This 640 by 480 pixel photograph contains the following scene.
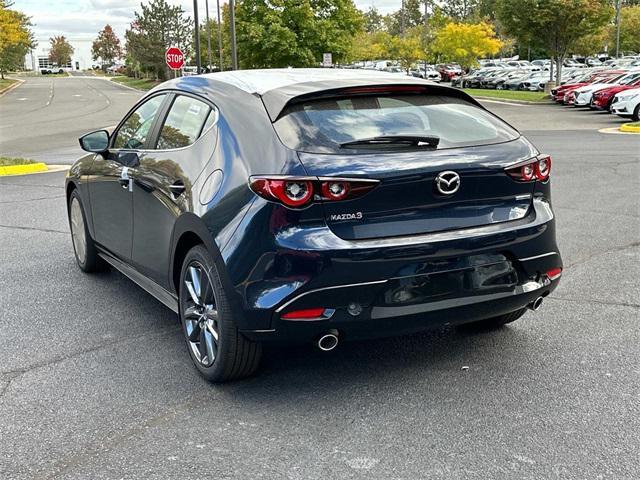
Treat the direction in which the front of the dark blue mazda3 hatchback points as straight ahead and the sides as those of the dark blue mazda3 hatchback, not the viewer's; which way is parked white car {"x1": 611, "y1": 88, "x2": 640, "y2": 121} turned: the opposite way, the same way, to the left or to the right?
to the left

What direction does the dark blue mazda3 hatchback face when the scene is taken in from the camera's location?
facing away from the viewer and to the left of the viewer

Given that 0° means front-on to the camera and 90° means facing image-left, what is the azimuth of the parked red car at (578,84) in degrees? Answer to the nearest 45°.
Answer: approximately 45°

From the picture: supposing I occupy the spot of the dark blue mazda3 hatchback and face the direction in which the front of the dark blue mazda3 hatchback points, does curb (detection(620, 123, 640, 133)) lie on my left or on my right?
on my right

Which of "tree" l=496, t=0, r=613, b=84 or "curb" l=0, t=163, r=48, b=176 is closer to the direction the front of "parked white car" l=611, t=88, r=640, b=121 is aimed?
the curb

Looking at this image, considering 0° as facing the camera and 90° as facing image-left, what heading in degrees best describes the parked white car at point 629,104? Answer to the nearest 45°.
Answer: approximately 45°

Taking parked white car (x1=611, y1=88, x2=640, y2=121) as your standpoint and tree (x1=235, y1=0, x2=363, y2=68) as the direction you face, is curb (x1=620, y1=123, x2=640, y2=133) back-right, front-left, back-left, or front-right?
back-left

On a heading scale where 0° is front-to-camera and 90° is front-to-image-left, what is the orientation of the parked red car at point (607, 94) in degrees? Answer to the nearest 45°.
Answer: approximately 45°

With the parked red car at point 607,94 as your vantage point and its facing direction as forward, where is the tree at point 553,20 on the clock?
The tree is roughly at 4 o'clock from the parked red car.

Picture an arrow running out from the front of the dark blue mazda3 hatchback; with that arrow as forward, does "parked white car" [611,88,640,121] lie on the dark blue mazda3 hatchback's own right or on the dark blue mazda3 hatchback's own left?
on the dark blue mazda3 hatchback's own right

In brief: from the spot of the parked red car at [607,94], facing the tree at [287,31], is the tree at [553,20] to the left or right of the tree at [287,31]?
right
